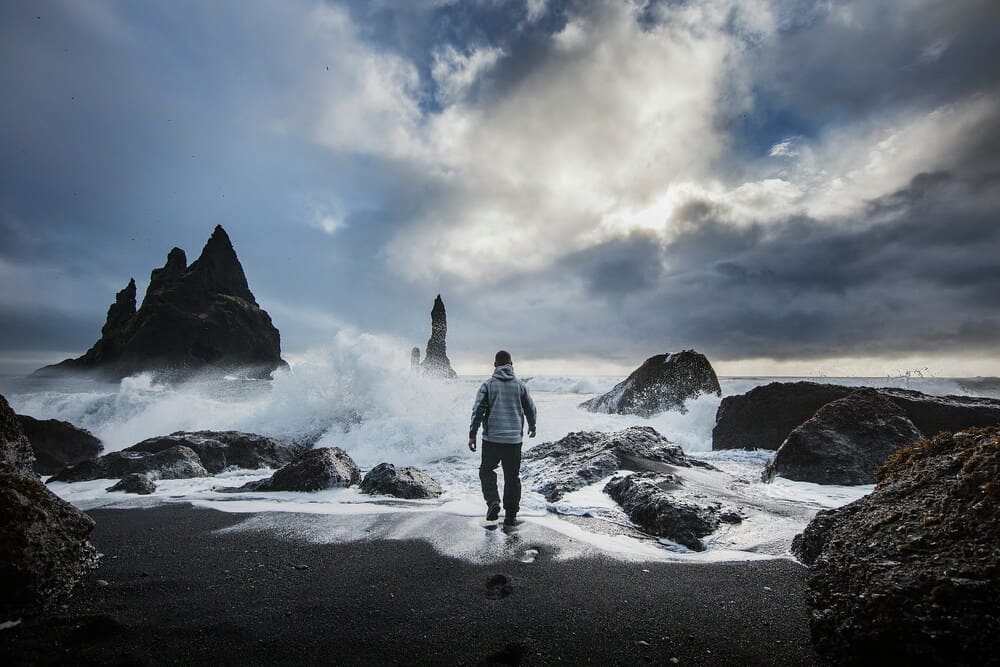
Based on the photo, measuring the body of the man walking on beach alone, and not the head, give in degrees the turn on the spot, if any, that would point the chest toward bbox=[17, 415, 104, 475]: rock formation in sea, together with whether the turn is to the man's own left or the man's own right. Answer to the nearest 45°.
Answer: approximately 45° to the man's own left

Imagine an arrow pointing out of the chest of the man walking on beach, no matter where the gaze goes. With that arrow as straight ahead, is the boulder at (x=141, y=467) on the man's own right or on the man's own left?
on the man's own left

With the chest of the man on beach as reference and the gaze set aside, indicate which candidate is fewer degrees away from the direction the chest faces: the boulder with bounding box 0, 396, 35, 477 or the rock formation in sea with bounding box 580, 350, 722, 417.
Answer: the rock formation in sea

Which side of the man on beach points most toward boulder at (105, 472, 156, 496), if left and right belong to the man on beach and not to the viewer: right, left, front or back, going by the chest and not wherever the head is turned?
left

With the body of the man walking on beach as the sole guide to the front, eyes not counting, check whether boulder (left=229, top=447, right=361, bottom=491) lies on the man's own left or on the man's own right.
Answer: on the man's own left

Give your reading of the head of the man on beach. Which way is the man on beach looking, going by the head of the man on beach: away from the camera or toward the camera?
away from the camera

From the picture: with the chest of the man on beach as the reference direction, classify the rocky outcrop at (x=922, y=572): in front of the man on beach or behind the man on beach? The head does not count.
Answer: behind

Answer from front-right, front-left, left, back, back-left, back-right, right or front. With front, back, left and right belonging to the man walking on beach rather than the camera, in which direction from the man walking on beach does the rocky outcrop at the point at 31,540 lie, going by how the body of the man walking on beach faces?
back-left

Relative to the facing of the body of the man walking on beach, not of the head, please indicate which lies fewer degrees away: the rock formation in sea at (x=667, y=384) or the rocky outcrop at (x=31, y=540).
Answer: the rock formation in sea

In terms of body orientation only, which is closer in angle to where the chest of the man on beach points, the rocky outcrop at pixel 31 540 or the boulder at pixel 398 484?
the boulder

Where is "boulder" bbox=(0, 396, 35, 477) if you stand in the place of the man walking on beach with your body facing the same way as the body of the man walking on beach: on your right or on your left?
on your left

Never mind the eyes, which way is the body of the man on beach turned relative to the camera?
away from the camera
